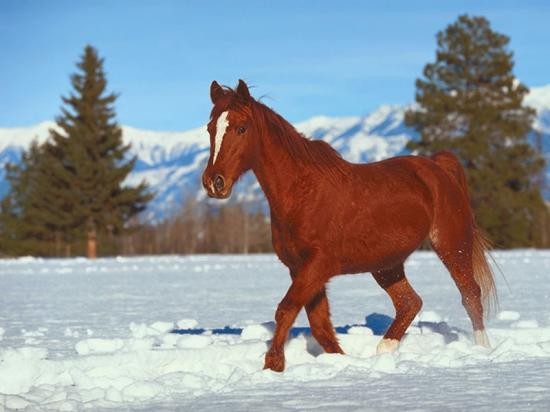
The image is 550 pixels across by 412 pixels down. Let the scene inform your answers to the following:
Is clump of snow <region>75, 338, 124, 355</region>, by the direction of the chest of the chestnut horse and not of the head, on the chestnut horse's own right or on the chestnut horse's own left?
on the chestnut horse's own right

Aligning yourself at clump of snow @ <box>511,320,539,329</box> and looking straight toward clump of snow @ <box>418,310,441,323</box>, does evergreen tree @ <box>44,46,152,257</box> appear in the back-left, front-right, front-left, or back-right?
front-right

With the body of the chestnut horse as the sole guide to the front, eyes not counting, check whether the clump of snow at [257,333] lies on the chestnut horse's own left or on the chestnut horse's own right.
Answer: on the chestnut horse's own right

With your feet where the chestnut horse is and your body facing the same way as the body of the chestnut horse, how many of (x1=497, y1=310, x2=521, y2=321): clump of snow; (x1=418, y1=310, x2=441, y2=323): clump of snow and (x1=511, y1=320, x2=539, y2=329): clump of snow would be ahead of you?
0

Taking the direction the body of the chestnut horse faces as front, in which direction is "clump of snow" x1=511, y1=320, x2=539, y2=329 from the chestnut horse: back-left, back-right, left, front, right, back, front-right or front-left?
back

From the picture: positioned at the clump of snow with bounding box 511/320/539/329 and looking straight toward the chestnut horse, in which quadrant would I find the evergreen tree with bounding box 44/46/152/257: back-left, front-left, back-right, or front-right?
back-right

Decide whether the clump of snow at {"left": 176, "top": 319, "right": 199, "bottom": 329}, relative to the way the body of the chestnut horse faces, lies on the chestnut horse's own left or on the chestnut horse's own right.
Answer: on the chestnut horse's own right

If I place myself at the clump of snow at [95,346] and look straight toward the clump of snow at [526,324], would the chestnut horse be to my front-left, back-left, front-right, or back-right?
front-right

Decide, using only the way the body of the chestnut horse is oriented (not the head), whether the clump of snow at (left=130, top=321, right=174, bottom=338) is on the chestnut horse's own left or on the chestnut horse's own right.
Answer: on the chestnut horse's own right

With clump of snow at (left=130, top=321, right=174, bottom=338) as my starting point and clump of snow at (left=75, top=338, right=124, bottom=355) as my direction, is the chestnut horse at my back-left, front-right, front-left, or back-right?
front-left

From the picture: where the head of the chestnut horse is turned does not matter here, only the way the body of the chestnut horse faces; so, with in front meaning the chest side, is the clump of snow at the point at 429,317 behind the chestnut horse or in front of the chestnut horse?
behind

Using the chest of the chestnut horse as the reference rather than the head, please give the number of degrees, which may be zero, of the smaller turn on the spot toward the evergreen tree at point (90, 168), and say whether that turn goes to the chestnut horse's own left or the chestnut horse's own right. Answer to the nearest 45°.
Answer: approximately 135° to the chestnut horse's own right

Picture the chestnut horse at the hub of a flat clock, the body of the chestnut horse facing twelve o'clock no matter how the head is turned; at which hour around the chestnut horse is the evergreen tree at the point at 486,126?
The evergreen tree is roughly at 5 o'clock from the chestnut horse.

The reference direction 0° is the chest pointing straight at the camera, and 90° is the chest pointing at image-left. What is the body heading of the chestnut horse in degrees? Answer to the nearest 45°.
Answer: approximately 45°
